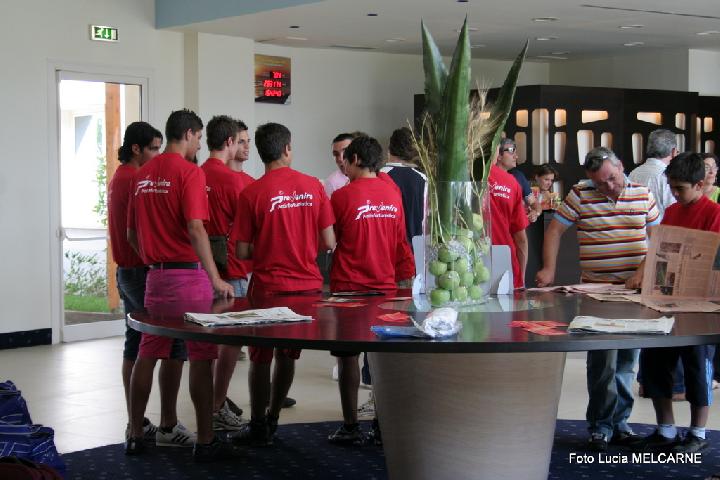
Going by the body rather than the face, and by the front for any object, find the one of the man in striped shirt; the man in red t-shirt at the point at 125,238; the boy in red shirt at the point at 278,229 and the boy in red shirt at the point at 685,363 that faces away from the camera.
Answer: the boy in red shirt at the point at 278,229

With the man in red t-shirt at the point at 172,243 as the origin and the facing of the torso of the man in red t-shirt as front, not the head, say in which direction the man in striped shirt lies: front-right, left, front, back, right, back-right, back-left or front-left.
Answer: front-right

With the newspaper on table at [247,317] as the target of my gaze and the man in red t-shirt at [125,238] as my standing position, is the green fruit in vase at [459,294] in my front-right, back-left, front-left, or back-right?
front-left

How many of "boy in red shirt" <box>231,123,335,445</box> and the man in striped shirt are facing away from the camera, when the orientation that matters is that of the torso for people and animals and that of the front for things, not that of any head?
1

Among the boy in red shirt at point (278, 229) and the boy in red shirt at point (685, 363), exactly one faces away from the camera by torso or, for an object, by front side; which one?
the boy in red shirt at point (278, 229)

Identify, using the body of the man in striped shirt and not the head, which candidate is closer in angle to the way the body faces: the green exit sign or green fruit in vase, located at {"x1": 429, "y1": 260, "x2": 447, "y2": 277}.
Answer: the green fruit in vase

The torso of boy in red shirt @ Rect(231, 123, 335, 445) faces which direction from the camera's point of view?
away from the camera

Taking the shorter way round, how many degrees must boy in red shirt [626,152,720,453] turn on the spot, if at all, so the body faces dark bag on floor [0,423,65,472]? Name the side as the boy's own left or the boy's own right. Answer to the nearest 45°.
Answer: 0° — they already face it

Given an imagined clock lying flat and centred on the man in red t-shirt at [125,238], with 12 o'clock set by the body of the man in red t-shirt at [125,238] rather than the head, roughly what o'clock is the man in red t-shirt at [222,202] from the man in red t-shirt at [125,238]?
the man in red t-shirt at [222,202] is roughly at 12 o'clock from the man in red t-shirt at [125,238].

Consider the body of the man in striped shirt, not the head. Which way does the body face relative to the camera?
toward the camera

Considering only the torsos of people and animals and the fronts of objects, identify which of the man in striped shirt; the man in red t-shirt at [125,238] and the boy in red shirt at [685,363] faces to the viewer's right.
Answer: the man in red t-shirt

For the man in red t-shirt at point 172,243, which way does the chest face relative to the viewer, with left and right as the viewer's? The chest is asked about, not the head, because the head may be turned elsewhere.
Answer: facing away from the viewer and to the right of the viewer

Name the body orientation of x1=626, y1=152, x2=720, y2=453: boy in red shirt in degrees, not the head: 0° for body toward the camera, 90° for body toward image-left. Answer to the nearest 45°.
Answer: approximately 45°

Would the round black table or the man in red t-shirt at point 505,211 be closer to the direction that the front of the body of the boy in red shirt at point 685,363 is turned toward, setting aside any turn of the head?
the round black table

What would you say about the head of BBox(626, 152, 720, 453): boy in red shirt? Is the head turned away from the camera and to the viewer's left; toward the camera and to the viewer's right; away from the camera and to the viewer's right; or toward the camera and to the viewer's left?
toward the camera and to the viewer's left

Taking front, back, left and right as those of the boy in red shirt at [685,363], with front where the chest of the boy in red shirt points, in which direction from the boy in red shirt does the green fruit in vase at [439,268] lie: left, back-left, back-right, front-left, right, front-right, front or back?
front

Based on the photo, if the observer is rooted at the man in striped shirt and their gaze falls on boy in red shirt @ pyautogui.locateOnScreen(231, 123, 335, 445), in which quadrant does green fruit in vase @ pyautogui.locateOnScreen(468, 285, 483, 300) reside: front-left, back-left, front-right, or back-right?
front-left
